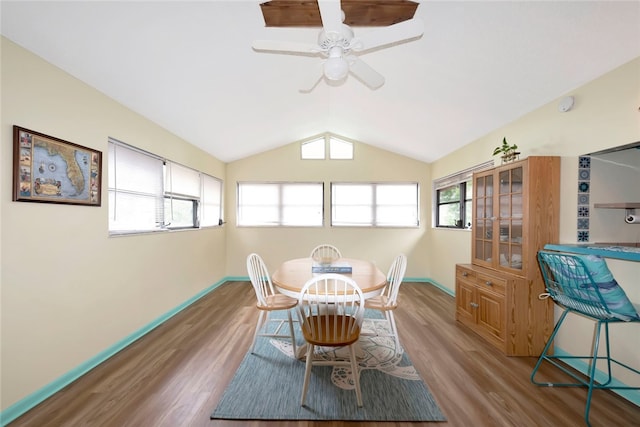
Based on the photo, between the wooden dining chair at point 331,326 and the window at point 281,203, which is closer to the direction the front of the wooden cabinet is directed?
the wooden dining chair

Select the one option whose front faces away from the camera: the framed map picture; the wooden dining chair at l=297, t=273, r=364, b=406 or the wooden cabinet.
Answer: the wooden dining chair

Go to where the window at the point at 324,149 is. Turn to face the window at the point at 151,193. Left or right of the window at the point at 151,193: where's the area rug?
left

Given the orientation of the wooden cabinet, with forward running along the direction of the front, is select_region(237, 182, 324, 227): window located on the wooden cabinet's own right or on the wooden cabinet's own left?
on the wooden cabinet's own right

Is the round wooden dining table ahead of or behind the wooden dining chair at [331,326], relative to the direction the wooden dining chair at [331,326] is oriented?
ahead

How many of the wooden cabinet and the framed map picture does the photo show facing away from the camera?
0

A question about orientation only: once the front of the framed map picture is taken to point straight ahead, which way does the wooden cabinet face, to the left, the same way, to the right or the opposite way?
the opposite way

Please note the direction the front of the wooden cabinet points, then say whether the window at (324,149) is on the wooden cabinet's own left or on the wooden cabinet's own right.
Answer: on the wooden cabinet's own right

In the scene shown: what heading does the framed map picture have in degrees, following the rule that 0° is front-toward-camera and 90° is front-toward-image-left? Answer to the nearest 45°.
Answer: approximately 315°

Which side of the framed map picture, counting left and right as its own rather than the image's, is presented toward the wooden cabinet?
front

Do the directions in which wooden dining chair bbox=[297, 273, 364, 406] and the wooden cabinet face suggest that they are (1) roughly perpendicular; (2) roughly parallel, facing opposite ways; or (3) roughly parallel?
roughly perpendicular

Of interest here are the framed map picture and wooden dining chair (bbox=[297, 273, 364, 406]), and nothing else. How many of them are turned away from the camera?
1

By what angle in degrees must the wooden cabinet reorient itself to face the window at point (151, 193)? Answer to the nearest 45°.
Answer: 0° — it already faces it

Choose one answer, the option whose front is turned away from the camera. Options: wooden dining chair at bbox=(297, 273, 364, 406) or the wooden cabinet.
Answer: the wooden dining chair

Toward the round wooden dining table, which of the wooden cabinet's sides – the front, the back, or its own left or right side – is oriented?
front

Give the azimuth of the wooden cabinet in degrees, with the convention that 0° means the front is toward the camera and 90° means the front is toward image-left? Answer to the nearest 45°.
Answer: approximately 45°

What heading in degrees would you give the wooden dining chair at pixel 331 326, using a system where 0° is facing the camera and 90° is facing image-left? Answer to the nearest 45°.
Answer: approximately 180°
